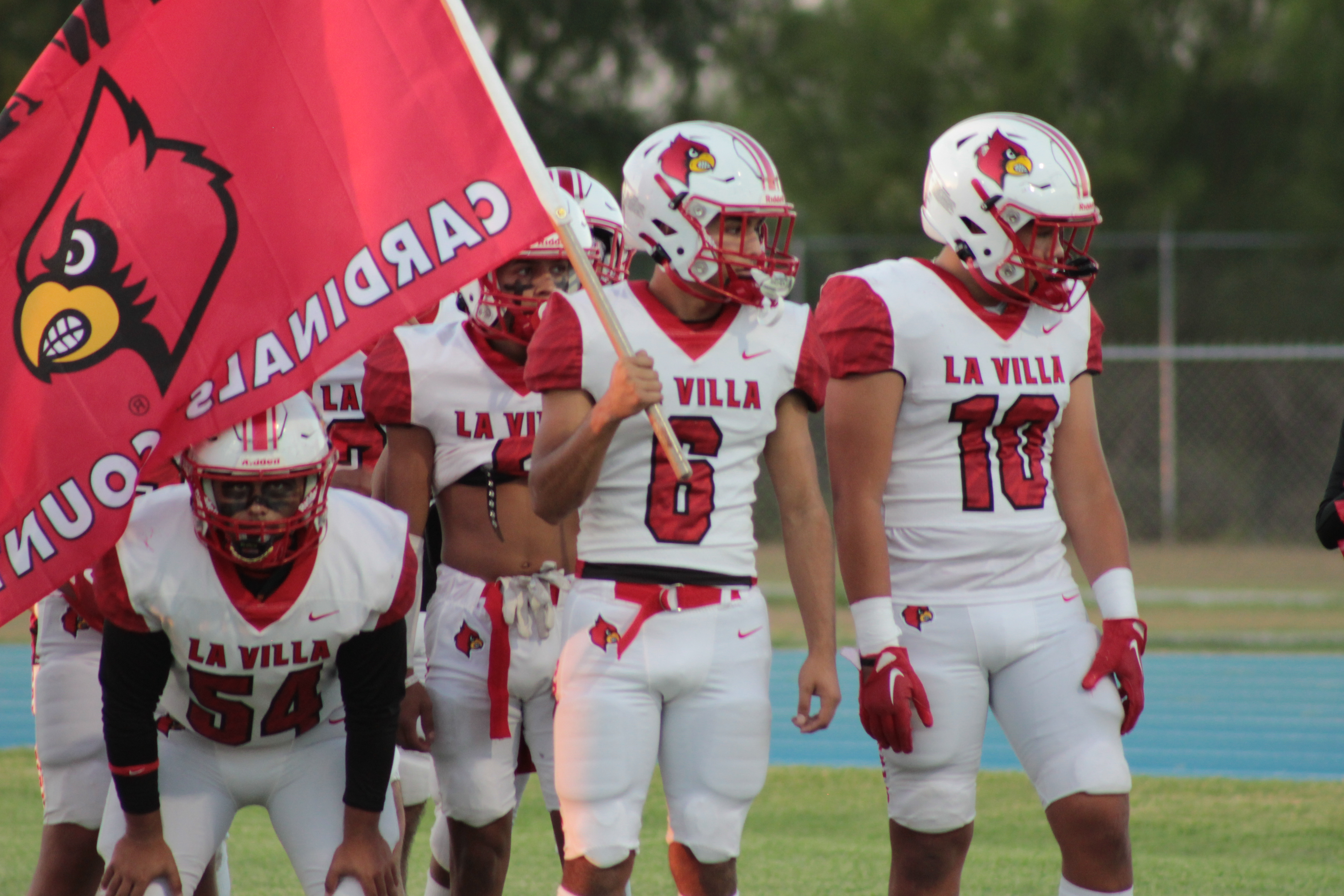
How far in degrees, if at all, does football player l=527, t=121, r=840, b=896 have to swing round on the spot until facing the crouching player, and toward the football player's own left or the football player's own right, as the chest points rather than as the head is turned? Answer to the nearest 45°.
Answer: approximately 90° to the football player's own right

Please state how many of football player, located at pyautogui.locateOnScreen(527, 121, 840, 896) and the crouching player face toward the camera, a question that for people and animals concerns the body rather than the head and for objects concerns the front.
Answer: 2

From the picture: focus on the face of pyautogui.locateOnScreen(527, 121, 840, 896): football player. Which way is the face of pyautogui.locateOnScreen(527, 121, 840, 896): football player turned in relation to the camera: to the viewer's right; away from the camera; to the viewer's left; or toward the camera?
to the viewer's right

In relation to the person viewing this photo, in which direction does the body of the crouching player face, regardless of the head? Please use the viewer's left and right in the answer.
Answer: facing the viewer

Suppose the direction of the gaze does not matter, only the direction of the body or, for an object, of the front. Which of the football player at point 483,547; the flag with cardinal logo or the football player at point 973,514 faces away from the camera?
the flag with cardinal logo

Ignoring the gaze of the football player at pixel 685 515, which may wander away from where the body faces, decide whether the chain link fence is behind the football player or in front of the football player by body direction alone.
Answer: behind

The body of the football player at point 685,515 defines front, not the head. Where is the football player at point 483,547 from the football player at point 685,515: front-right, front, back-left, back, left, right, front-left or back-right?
back-right

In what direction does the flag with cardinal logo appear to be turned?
away from the camera
